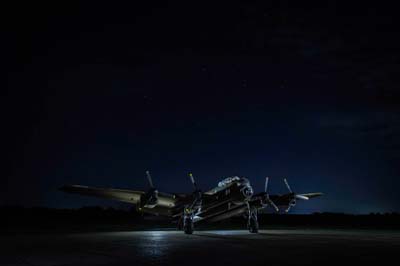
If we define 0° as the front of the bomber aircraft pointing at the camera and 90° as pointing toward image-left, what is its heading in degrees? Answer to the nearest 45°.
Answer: approximately 315°
